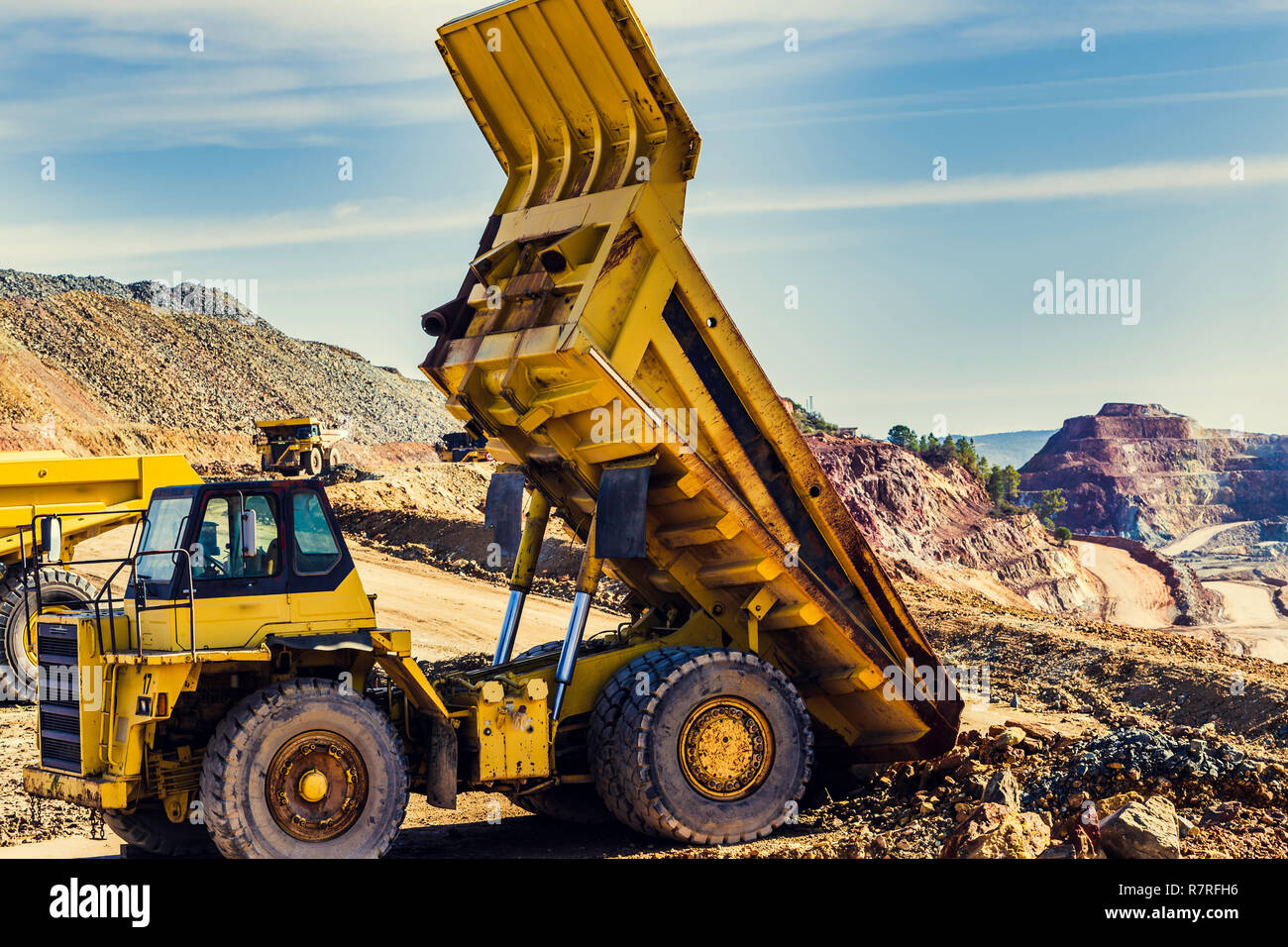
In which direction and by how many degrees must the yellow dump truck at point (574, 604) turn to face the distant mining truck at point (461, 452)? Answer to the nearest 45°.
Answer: approximately 135° to its right

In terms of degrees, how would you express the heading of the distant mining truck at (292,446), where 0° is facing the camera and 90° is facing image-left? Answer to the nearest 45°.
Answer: approximately 45°

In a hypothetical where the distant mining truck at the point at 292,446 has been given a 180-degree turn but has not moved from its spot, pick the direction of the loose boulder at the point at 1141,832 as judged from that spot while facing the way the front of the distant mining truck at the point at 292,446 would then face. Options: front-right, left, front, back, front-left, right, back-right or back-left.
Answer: back-right

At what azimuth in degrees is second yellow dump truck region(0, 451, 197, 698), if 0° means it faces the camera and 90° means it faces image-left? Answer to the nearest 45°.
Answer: approximately 90°

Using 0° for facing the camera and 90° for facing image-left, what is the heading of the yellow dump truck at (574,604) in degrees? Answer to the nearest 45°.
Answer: approximately 45°
